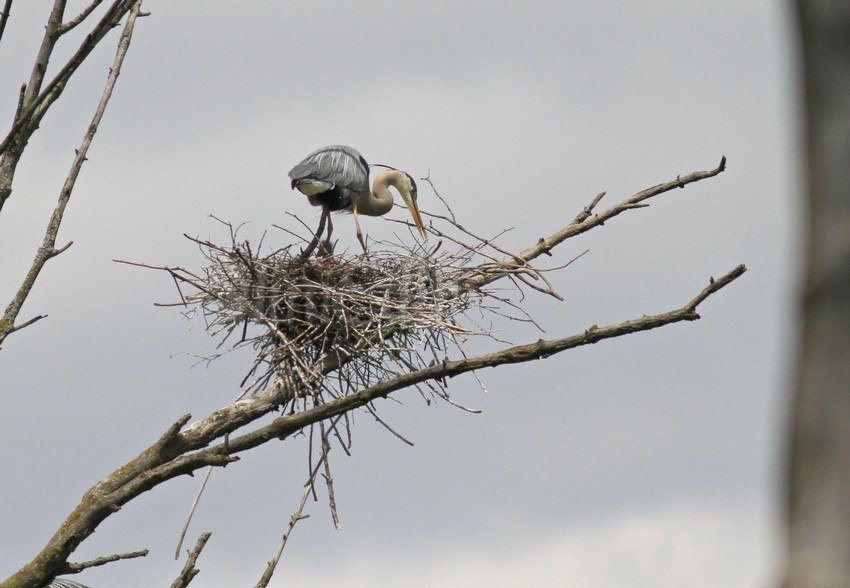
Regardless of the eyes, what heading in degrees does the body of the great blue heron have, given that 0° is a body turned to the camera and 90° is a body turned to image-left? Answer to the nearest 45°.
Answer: approximately 270°
